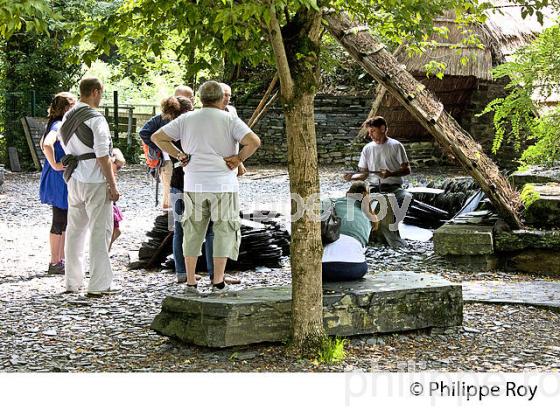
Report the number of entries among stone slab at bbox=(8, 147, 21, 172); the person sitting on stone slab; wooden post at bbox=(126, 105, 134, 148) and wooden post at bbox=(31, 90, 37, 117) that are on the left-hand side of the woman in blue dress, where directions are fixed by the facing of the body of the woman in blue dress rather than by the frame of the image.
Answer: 3

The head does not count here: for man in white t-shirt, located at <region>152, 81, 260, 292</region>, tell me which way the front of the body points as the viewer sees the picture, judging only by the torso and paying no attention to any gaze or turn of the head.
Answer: away from the camera

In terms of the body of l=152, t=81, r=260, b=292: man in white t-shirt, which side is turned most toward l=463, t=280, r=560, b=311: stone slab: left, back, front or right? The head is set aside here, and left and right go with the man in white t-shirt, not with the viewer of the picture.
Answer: right

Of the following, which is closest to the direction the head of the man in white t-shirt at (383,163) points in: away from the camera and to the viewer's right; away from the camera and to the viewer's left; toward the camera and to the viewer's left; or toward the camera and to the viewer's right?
toward the camera and to the viewer's left

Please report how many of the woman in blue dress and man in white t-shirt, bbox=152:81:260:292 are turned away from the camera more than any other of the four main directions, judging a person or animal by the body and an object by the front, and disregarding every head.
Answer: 1

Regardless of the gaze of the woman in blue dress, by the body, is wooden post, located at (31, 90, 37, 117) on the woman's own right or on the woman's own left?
on the woman's own left

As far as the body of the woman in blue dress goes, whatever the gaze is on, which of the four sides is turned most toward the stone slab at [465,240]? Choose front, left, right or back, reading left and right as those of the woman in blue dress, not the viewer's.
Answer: front

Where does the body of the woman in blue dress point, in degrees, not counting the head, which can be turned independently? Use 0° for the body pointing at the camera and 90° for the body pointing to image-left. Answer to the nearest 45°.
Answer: approximately 270°

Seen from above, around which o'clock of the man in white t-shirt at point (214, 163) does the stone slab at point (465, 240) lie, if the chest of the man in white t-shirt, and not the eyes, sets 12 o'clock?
The stone slab is roughly at 2 o'clock from the man in white t-shirt.

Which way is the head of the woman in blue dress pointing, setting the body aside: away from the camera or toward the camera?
away from the camera

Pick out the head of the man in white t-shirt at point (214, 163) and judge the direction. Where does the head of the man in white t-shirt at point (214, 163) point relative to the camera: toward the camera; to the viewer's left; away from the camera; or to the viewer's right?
away from the camera
